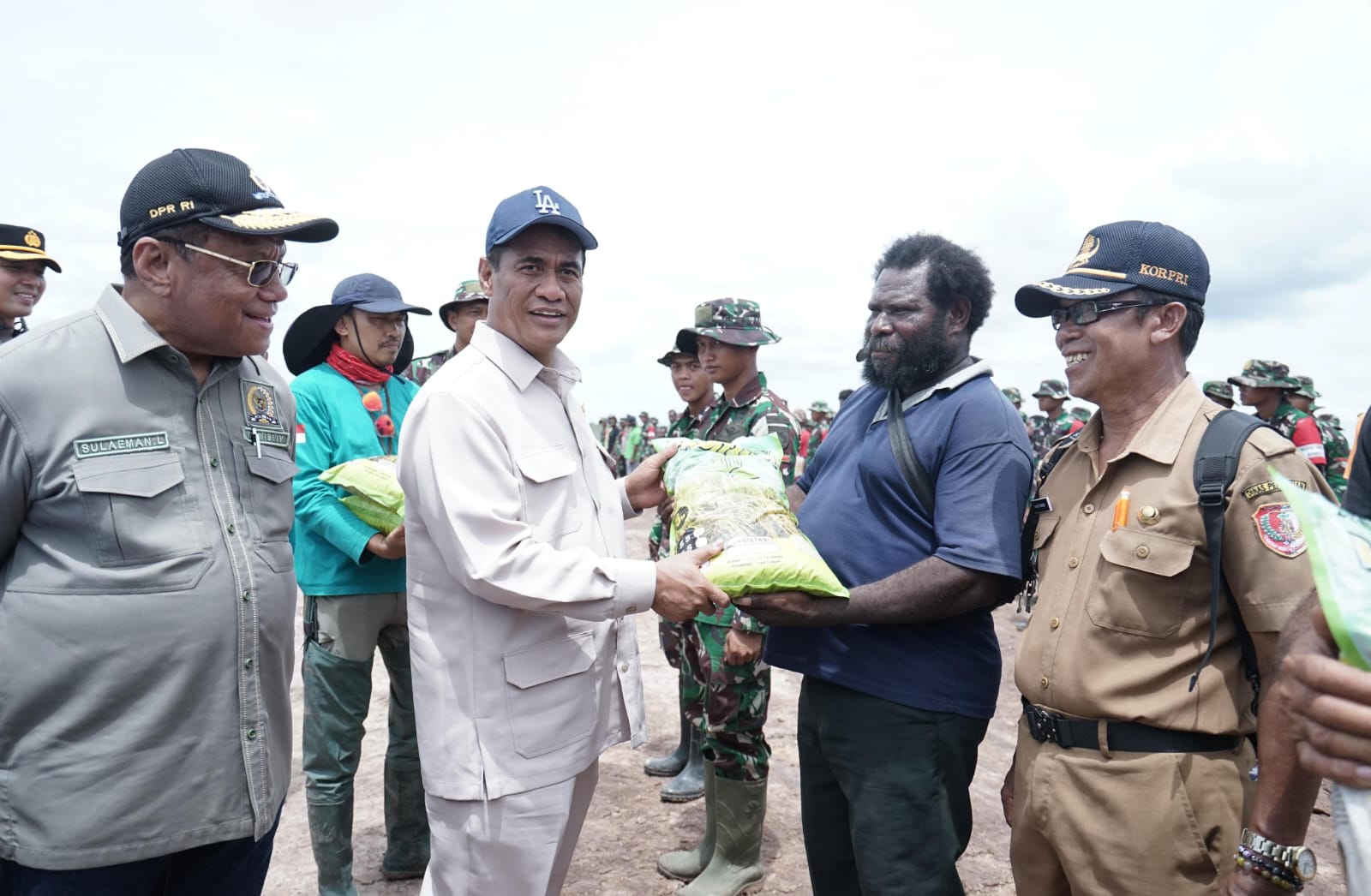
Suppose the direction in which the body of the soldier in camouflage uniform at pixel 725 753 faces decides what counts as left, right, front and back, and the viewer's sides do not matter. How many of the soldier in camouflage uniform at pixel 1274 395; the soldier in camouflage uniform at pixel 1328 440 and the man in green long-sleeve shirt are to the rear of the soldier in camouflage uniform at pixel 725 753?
2

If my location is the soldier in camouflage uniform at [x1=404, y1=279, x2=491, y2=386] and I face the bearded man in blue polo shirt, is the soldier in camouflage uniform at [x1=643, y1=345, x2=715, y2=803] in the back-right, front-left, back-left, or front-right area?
front-left

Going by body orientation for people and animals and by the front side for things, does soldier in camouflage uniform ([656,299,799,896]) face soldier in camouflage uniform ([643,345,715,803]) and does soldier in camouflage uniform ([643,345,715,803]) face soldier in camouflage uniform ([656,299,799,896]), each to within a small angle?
no

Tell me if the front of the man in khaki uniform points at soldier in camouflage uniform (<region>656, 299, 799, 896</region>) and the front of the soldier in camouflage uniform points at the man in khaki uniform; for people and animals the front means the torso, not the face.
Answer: no

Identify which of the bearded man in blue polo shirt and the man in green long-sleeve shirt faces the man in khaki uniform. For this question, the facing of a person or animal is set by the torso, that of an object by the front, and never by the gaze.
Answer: the man in green long-sleeve shirt

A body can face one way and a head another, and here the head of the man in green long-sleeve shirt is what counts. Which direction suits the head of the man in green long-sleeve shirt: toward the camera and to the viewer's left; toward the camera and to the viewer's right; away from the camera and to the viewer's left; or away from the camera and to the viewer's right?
toward the camera and to the viewer's right

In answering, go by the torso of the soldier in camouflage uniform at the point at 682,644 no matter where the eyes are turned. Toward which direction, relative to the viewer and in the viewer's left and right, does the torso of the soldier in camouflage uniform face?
facing the viewer and to the left of the viewer

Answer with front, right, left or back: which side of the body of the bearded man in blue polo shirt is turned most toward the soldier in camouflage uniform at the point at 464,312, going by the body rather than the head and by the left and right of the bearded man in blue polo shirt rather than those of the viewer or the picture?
right

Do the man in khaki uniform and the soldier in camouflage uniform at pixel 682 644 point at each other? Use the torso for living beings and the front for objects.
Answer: no

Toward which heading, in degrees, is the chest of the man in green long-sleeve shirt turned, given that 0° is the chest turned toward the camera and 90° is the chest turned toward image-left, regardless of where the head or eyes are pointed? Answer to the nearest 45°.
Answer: approximately 315°

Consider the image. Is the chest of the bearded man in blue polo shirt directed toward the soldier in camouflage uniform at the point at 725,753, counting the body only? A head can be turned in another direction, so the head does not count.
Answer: no

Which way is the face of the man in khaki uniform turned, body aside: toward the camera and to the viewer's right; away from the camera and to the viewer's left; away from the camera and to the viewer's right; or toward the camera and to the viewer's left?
toward the camera and to the viewer's left

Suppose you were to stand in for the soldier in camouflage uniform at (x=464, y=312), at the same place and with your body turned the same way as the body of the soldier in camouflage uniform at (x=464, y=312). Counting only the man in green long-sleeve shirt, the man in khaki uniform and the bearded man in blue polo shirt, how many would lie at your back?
0

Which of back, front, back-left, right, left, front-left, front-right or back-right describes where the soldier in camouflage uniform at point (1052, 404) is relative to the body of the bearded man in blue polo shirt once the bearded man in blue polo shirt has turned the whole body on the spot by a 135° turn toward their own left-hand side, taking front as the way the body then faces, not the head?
left
